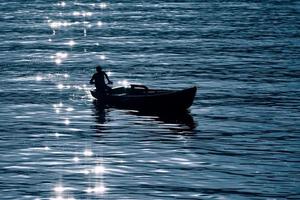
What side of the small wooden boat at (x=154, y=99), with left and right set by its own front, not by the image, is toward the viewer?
right
